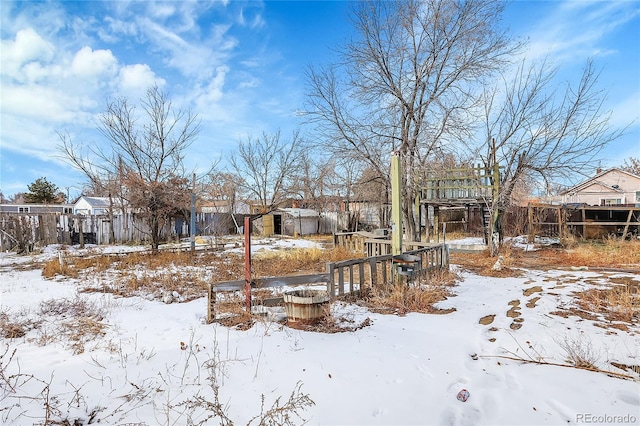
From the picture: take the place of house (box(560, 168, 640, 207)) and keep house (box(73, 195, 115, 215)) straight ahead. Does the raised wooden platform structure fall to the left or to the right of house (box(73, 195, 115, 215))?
left

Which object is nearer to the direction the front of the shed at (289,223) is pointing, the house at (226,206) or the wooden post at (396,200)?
the wooden post

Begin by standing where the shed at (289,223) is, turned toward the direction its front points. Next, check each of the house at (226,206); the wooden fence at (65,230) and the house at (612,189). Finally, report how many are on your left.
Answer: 1

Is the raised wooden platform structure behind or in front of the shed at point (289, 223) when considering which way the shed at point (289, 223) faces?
in front

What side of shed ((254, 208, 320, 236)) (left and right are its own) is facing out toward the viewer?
front

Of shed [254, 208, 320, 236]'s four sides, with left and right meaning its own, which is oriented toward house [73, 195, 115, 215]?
right

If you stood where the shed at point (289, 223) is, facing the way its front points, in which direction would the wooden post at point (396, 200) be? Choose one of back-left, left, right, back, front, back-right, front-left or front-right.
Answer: front

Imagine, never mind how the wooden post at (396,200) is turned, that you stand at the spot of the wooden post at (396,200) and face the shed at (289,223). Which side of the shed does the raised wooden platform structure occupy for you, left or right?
right

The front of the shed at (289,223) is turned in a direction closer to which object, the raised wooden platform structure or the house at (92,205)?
the raised wooden platform structure

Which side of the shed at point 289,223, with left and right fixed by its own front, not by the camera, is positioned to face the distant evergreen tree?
right

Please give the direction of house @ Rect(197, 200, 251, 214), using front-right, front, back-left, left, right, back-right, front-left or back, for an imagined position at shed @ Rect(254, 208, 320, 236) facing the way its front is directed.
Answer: back-right
